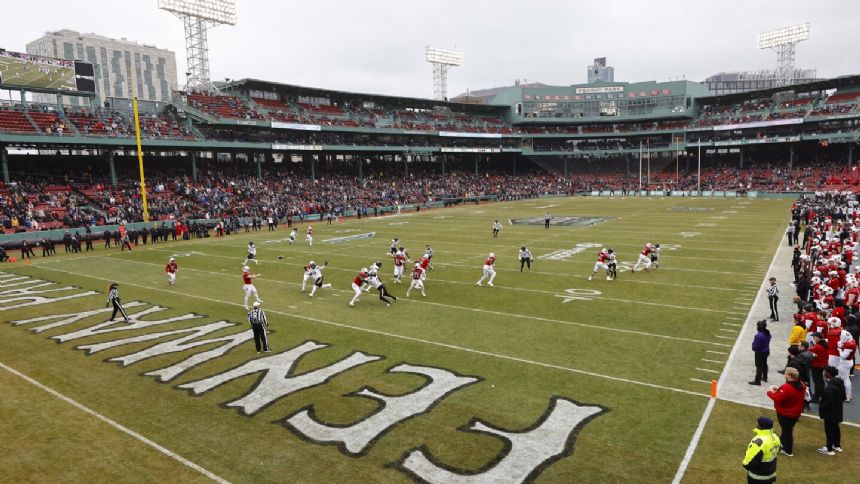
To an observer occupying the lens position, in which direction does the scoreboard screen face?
facing the viewer and to the right of the viewer

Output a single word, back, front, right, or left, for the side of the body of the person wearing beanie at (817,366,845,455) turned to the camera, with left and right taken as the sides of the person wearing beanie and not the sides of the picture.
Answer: left

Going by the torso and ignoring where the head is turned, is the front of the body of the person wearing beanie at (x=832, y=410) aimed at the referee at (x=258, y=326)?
yes

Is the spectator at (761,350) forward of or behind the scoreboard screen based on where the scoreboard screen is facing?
forward

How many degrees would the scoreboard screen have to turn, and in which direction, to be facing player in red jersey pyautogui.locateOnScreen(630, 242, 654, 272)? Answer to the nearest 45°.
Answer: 0° — it already faces them

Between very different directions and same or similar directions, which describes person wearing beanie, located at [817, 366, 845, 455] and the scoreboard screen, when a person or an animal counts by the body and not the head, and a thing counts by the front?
very different directions

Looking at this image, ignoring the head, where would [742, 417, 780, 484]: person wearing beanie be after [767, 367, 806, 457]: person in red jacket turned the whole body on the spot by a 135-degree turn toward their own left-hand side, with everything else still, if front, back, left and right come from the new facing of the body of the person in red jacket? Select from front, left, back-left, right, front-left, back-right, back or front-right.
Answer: front

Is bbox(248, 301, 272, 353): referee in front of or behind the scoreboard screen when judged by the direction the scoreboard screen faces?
in front

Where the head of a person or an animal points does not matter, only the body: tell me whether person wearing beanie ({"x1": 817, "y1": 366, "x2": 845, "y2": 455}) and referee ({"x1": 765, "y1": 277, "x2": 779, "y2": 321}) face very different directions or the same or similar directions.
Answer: same or similar directions

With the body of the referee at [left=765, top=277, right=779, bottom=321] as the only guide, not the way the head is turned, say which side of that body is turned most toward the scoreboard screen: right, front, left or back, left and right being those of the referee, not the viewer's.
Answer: front

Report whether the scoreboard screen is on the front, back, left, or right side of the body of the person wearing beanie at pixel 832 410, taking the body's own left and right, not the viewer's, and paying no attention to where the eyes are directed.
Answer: front
